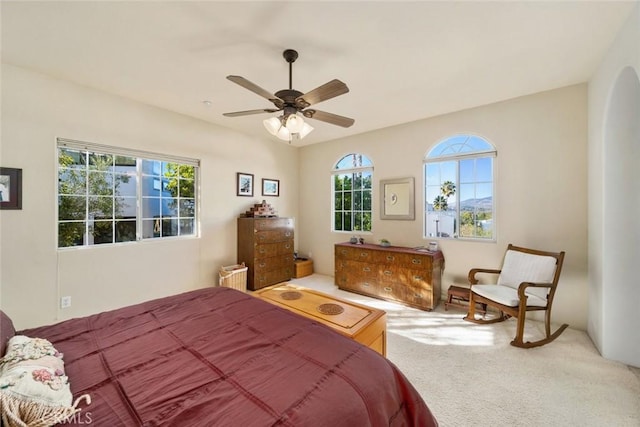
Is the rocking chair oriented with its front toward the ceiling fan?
yes

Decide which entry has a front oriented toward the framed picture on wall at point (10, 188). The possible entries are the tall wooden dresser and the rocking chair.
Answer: the rocking chair

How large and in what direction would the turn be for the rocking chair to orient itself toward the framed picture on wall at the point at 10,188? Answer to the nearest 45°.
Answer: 0° — it already faces it

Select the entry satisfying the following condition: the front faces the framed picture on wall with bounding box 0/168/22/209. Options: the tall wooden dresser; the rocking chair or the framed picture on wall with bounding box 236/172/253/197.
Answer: the rocking chair

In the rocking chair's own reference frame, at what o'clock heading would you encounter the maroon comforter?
The maroon comforter is roughly at 11 o'clock from the rocking chair.

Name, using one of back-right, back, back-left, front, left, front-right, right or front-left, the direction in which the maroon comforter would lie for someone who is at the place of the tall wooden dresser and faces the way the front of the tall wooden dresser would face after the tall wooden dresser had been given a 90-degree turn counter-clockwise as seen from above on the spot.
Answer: back-right

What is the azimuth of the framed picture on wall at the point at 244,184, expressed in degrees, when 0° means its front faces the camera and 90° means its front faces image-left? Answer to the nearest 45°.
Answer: approximately 315°

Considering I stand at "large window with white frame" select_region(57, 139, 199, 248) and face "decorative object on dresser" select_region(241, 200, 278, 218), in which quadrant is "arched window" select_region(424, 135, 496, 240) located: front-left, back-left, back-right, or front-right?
front-right

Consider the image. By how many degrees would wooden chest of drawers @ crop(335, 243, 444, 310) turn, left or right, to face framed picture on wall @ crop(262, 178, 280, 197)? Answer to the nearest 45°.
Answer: approximately 45° to its right

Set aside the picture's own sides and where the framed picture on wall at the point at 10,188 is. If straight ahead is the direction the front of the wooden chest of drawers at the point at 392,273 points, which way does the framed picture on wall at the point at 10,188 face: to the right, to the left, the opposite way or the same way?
to the left

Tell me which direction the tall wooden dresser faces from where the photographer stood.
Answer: facing the viewer and to the right of the viewer

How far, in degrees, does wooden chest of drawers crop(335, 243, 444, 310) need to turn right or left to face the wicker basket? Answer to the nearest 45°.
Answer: approximately 45° to its right
